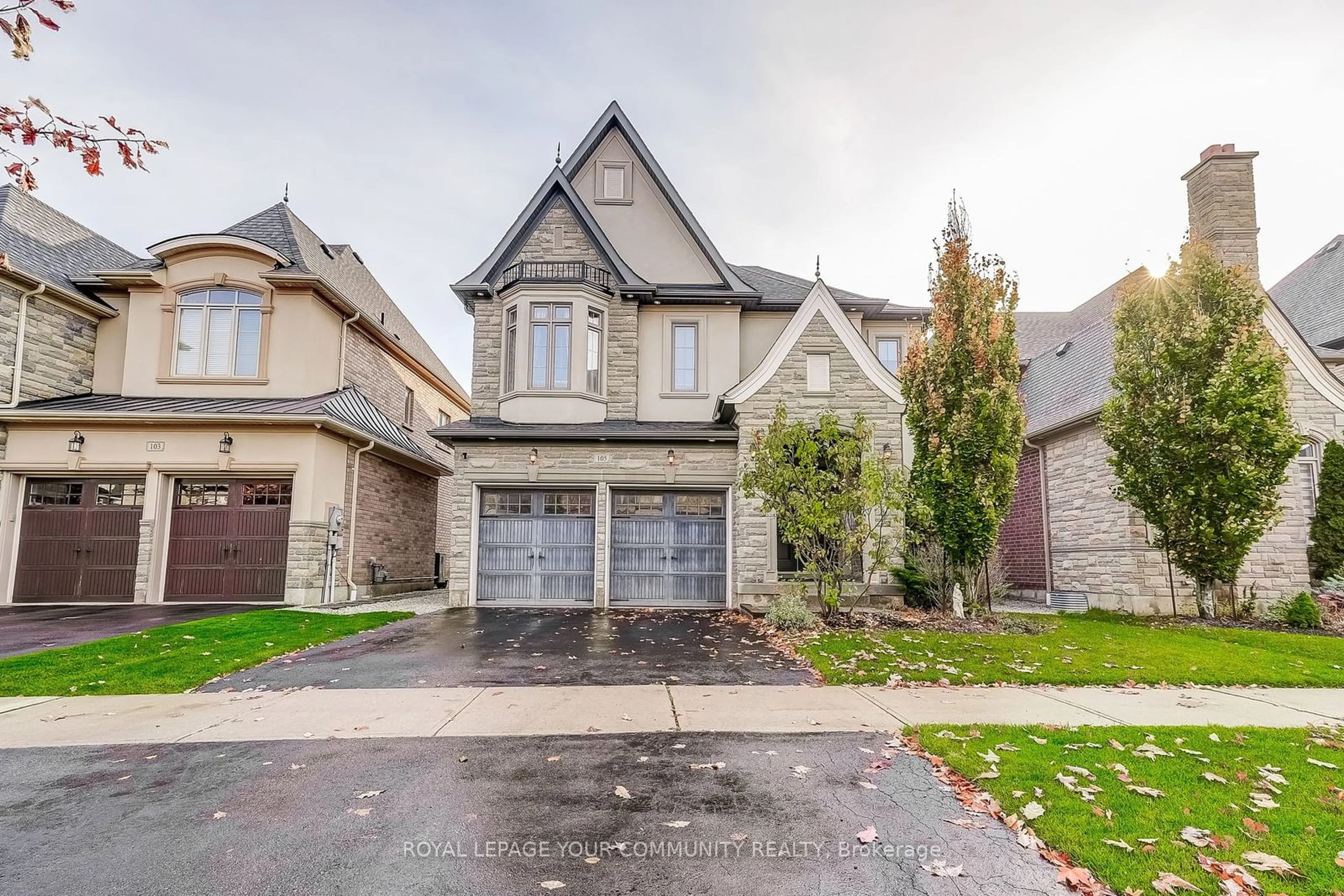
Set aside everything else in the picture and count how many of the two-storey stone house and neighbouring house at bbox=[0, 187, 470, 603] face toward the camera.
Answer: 2

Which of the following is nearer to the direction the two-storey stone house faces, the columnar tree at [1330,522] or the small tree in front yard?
the small tree in front yard

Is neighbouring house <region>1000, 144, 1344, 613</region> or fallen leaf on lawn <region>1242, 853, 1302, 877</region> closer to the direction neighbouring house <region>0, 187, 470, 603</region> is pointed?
the fallen leaf on lawn

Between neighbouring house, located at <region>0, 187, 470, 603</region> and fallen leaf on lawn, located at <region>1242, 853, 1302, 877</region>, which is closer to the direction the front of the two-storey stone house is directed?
the fallen leaf on lawn

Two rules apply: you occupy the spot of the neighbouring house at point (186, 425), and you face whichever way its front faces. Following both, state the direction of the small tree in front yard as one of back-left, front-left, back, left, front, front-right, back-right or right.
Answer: front-left

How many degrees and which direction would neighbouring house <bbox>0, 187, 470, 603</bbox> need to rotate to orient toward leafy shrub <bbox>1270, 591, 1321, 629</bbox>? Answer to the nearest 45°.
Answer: approximately 45° to its left

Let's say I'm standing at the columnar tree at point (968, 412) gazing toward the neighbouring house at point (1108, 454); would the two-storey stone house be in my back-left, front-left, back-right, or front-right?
back-left

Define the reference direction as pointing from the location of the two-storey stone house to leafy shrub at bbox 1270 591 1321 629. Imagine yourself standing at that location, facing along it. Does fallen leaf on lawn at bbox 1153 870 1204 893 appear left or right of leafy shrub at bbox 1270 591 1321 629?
right

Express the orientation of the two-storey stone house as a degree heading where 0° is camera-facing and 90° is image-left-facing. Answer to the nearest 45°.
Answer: approximately 0°

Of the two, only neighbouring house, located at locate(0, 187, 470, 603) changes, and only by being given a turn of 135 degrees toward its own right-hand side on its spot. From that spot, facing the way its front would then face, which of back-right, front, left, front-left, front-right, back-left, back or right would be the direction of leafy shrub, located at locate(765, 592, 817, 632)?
back

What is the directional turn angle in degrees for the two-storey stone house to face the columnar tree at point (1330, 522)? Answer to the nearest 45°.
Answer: approximately 90° to its left

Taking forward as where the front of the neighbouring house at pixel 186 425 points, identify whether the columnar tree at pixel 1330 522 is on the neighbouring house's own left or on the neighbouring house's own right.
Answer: on the neighbouring house's own left

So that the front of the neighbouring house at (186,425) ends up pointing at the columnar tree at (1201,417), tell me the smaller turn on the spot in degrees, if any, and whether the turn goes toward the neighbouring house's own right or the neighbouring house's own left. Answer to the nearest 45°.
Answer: approximately 45° to the neighbouring house's own left
